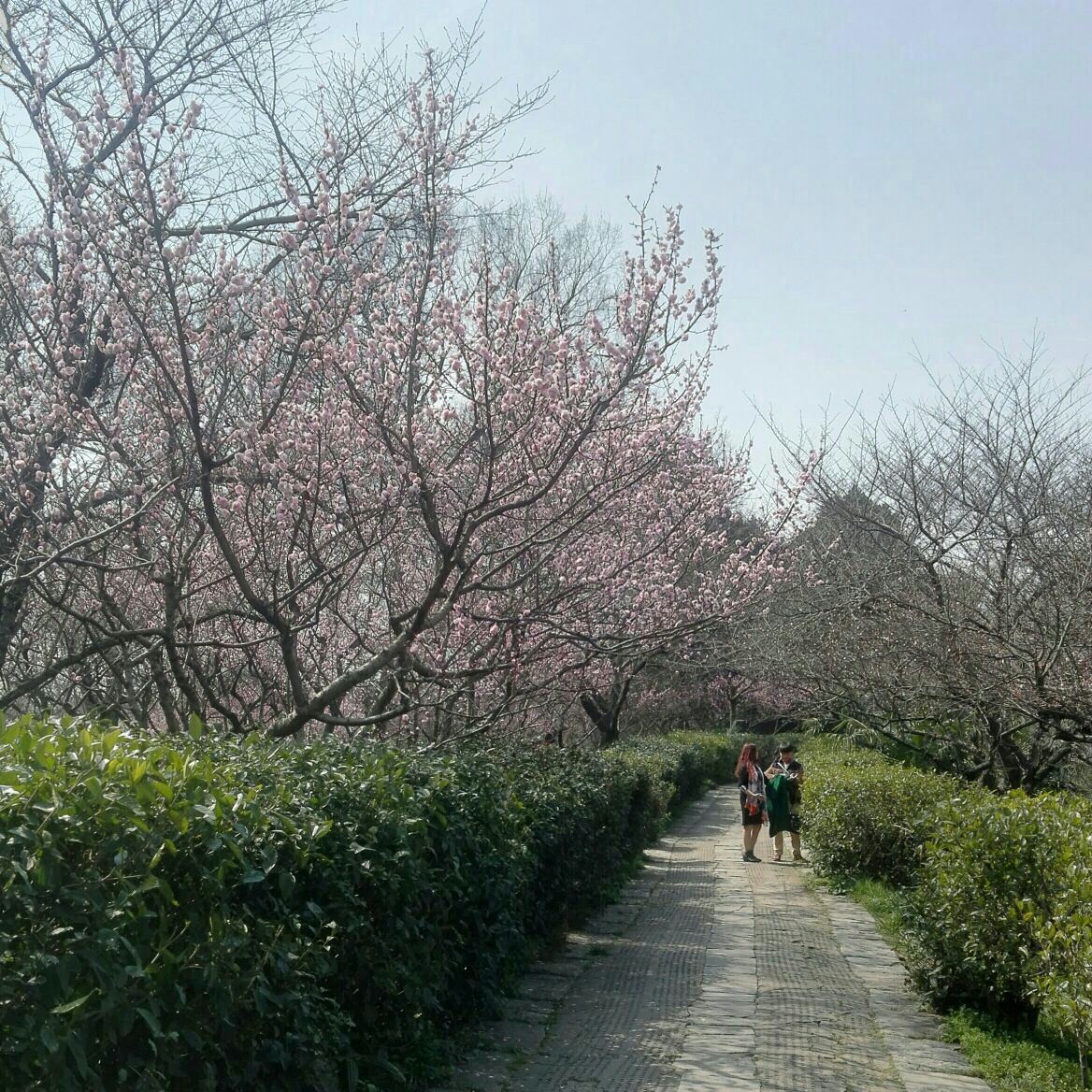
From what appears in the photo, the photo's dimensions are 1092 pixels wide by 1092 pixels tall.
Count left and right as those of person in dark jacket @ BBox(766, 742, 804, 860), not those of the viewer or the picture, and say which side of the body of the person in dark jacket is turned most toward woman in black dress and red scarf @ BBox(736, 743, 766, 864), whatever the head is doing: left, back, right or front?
right

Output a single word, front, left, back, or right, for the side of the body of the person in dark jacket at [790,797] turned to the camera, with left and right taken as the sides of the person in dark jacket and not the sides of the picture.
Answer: front

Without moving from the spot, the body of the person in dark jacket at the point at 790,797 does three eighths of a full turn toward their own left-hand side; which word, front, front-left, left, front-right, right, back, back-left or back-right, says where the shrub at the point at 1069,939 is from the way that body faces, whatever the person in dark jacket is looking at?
back-right

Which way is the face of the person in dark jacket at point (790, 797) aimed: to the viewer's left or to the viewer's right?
to the viewer's left

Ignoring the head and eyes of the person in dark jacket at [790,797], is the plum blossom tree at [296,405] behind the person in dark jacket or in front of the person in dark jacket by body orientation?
in front

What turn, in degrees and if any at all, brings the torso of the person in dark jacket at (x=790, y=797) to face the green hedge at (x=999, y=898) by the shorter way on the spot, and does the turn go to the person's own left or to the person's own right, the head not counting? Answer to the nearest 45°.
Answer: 0° — they already face it

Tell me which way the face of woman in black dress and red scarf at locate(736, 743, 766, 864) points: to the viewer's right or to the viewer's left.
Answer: to the viewer's right
